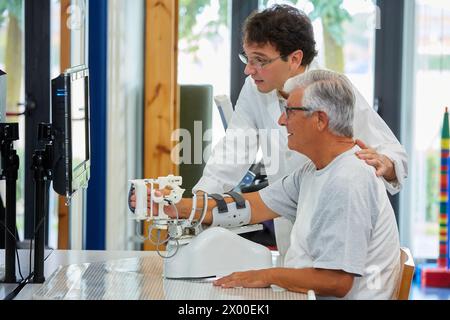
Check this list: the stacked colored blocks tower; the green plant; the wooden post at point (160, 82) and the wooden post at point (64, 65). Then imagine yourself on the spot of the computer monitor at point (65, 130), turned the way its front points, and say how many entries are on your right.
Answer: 0

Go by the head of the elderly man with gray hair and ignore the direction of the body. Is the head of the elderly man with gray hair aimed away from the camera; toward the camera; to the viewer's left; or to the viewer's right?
to the viewer's left

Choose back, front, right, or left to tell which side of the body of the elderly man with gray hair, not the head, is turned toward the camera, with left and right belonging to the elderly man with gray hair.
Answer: left

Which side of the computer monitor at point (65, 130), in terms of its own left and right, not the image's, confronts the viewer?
right

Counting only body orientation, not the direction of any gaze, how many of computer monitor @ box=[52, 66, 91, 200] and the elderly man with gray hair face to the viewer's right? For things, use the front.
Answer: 1

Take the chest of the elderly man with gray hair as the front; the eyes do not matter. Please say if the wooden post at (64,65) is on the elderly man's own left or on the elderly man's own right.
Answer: on the elderly man's own right

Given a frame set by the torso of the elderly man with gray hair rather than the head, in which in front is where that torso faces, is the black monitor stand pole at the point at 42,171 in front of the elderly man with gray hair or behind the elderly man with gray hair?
in front

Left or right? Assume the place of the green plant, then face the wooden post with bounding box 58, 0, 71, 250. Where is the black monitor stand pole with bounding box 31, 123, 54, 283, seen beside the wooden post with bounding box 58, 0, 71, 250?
left

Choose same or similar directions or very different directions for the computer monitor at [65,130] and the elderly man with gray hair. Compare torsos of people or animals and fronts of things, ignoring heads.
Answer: very different directions

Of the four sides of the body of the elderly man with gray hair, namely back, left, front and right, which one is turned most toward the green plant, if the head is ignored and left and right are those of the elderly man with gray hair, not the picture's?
right

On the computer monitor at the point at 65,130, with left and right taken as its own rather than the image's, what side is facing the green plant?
left

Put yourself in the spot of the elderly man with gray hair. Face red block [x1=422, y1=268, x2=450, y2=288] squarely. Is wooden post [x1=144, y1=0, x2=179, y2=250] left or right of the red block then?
left

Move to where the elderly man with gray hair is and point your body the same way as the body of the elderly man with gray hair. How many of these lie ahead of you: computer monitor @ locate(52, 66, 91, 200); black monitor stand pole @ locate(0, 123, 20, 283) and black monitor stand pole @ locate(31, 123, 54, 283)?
3
